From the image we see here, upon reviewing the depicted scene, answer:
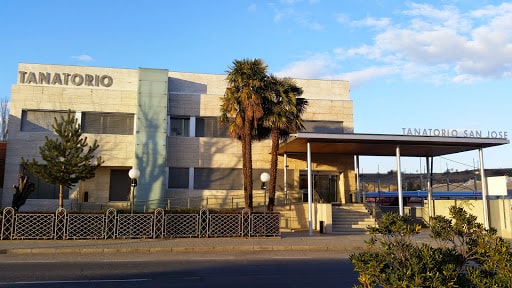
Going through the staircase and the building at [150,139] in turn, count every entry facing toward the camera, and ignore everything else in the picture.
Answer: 2

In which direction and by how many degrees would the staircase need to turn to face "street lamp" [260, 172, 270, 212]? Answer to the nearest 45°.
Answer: approximately 45° to its right

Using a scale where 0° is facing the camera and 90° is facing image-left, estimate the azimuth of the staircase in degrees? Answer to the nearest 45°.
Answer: approximately 0°

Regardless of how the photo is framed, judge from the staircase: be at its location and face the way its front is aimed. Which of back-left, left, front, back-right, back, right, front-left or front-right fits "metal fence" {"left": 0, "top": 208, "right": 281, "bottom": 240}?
front-right

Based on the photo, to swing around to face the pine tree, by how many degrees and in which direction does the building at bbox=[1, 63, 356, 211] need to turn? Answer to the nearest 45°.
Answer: approximately 45° to its right

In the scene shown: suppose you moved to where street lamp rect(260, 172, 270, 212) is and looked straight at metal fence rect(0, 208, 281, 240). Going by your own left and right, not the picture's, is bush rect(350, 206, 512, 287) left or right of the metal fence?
left

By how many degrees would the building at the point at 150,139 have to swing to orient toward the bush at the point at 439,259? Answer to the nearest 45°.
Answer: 0° — it already faces it

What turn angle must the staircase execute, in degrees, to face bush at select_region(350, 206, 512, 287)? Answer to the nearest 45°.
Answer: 0° — it already faces it

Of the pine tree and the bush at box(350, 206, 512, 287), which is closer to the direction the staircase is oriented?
the bush

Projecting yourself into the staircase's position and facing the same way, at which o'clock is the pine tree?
The pine tree is roughly at 2 o'clock from the staircase.
